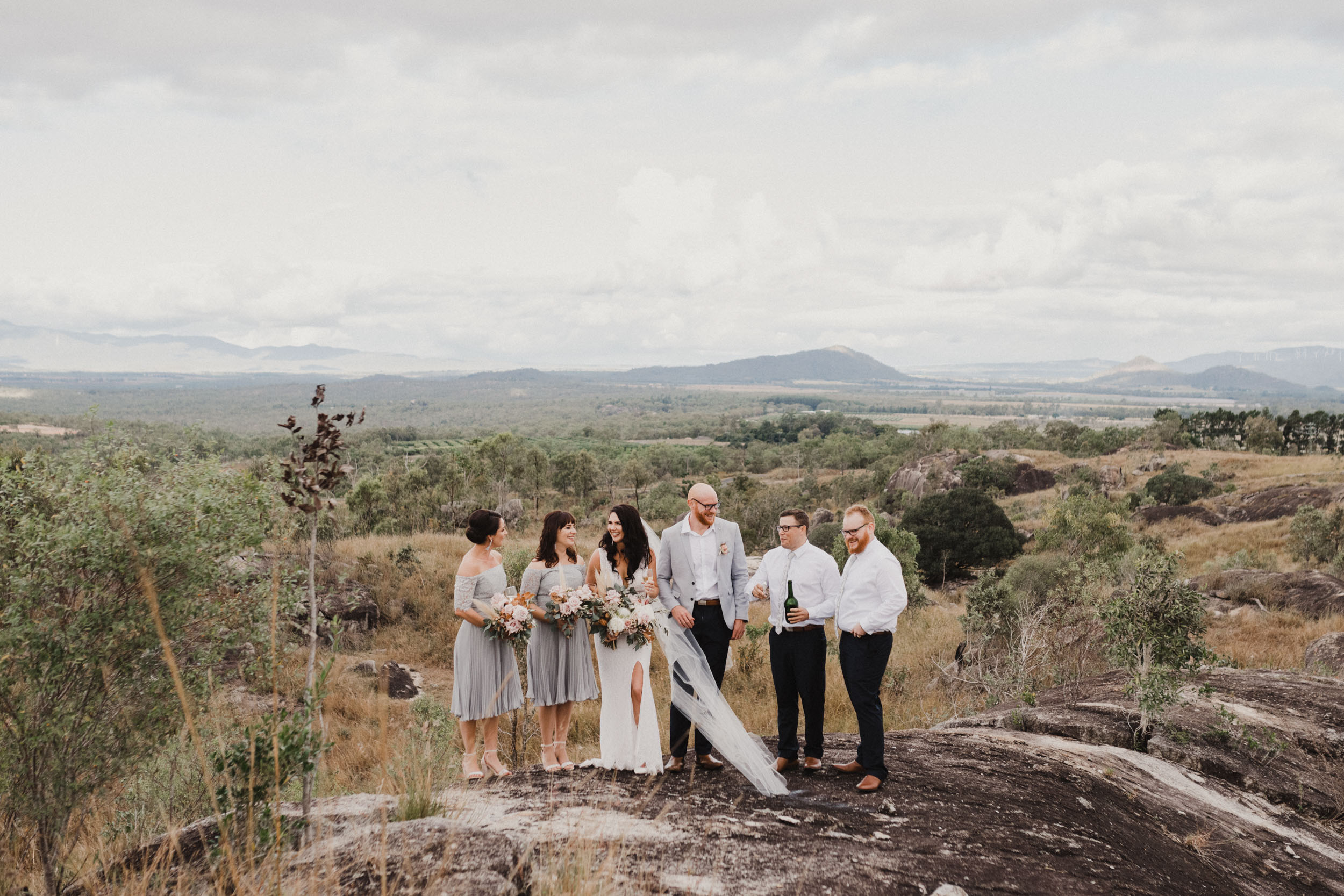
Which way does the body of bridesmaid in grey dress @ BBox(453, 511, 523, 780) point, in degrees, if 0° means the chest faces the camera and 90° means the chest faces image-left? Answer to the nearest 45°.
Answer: approximately 315°

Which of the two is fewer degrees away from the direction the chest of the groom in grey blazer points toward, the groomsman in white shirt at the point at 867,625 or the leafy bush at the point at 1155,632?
the groomsman in white shirt

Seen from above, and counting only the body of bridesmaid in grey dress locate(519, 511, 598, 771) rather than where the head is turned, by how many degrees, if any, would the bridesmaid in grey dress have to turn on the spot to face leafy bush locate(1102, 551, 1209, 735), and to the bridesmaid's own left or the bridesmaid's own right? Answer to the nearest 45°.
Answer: approximately 45° to the bridesmaid's own left

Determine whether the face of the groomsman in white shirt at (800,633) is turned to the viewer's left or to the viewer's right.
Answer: to the viewer's left

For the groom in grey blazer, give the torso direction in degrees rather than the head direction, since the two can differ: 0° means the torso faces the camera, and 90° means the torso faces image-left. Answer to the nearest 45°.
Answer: approximately 0°

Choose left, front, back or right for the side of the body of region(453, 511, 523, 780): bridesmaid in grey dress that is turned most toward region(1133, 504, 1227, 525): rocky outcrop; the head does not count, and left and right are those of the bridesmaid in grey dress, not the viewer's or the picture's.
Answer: left

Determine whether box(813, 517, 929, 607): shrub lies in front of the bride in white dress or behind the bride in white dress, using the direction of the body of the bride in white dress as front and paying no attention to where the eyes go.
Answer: behind

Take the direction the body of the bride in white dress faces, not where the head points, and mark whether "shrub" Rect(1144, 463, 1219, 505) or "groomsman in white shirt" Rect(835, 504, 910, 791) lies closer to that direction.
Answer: the groomsman in white shirt

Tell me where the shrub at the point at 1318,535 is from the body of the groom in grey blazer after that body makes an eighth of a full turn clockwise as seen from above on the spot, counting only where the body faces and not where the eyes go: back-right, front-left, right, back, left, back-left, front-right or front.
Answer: back

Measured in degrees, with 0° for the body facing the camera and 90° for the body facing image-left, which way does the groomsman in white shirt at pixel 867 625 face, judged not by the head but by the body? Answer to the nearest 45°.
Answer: approximately 45°

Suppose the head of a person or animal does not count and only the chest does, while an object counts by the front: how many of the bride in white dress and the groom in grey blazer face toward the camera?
2

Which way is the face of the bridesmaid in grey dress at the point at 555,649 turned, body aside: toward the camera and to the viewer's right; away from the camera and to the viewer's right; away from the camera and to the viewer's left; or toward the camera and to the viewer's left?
toward the camera and to the viewer's right

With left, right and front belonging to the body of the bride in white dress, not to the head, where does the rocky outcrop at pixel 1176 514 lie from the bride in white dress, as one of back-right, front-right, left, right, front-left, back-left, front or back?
back-left
